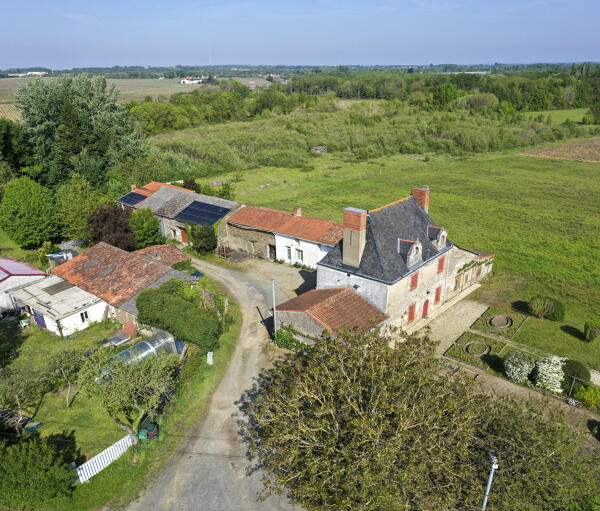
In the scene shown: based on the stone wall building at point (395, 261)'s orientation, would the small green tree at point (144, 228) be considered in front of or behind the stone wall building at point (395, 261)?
behind

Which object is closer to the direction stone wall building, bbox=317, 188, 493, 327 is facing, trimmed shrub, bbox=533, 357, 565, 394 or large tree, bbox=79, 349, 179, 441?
the trimmed shrub

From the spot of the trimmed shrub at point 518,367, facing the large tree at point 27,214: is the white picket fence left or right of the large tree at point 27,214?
left

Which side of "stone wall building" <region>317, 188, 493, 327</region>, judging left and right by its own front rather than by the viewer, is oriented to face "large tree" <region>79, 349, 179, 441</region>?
right

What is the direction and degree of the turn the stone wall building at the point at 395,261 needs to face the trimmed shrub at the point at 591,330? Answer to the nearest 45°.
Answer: approximately 45° to its left

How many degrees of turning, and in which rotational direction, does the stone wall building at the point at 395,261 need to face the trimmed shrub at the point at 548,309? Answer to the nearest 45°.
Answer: approximately 45° to its left

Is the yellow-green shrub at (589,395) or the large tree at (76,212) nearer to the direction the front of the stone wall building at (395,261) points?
the yellow-green shrub

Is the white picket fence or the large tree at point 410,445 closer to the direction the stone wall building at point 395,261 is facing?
the large tree

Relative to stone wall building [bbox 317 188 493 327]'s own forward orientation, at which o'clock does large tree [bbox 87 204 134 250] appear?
The large tree is roughly at 5 o'clock from the stone wall building.

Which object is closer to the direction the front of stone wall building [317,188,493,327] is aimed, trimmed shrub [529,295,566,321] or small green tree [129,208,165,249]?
the trimmed shrub

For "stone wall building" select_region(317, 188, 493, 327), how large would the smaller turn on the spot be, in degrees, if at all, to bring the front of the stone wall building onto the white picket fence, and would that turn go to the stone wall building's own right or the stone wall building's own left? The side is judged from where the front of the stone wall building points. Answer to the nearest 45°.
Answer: approximately 90° to the stone wall building's own right

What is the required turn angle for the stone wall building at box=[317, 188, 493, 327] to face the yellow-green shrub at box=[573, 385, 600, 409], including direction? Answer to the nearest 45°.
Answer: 0° — it already faces it

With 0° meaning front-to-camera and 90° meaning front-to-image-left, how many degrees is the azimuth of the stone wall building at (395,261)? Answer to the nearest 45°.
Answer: approximately 315°
